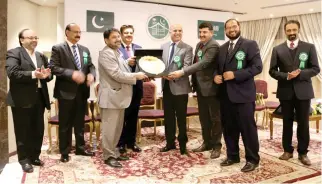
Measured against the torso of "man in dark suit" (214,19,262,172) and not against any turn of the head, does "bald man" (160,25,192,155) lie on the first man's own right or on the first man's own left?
on the first man's own right

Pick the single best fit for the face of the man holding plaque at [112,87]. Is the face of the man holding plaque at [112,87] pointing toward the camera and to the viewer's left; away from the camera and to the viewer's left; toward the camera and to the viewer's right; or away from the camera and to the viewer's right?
toward the camera and to the viewer's right

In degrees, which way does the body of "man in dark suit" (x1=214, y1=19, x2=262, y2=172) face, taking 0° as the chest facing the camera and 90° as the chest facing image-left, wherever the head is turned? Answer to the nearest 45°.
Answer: approximately 45°

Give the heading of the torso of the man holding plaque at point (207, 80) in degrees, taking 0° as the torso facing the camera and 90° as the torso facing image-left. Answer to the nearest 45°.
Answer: approximately 45°

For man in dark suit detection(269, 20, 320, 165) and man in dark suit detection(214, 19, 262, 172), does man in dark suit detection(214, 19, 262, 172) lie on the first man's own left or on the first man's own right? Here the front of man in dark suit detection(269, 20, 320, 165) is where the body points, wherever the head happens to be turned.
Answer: on the first man's own right

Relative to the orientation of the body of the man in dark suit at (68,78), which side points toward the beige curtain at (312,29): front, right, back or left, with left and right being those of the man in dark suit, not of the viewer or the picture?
left

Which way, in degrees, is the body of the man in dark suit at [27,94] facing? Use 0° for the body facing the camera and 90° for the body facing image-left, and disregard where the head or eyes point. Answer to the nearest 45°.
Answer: approximately 315°
